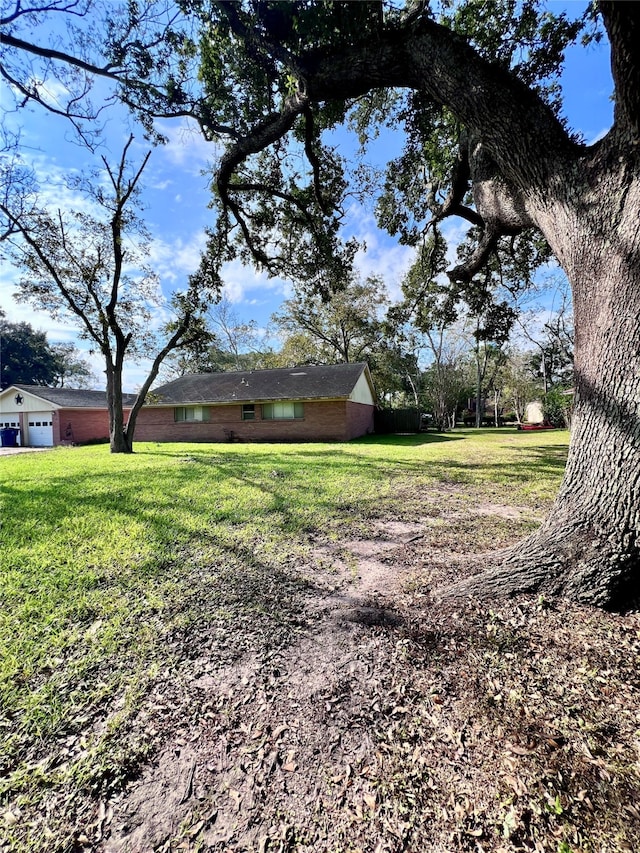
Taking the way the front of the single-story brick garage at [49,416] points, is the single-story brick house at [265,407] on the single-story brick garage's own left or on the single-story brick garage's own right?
on the single-story brick garage's own left

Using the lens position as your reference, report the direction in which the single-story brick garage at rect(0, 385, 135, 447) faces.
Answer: facing the viewer and to the left of the viewer
